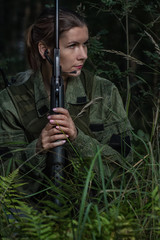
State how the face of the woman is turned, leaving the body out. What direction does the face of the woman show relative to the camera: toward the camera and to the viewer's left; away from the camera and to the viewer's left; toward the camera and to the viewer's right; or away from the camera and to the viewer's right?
toward the camera and to the viewer's right

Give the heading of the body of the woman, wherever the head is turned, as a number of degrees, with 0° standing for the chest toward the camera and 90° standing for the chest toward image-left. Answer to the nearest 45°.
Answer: approximately 0°
